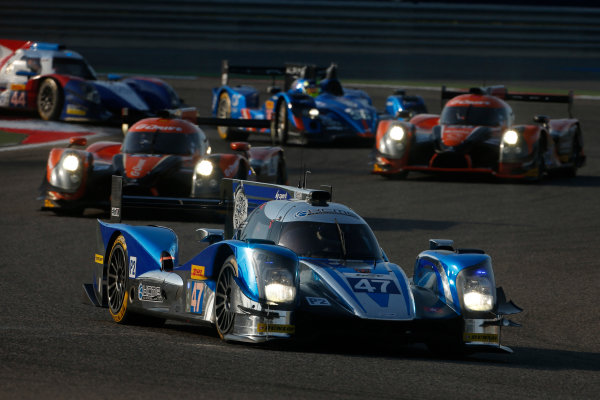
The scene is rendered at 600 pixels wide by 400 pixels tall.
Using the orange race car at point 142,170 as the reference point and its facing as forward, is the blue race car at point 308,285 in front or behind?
in front

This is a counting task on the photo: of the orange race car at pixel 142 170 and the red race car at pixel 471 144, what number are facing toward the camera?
2

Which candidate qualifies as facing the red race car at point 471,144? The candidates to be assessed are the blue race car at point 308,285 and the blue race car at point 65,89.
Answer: the blue race car at point 65,89

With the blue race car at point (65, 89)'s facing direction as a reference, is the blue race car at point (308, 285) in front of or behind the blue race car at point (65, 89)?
in front

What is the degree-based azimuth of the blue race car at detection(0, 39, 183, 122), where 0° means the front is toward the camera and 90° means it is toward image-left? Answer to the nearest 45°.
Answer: approximately 315°

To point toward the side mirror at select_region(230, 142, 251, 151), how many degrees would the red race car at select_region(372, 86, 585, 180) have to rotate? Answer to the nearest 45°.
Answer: approximately 45° to its right

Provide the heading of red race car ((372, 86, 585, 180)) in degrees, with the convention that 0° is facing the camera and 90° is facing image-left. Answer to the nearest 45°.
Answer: approximately 0°
